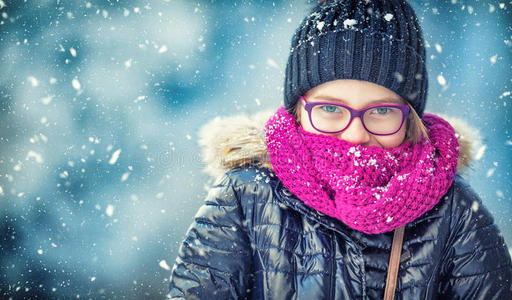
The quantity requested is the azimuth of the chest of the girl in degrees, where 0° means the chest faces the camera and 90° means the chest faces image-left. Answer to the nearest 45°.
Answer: approximately 0°
